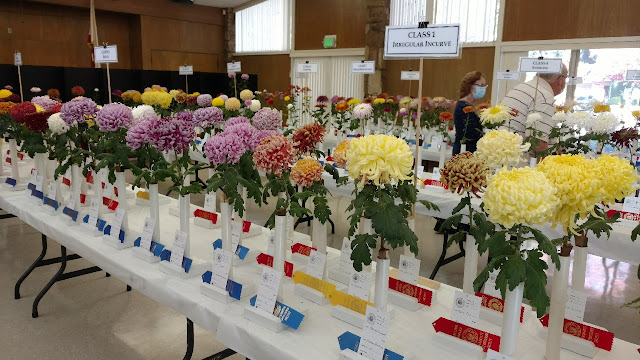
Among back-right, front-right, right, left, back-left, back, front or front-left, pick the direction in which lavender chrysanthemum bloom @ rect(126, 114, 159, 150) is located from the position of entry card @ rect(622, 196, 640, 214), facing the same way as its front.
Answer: front-right

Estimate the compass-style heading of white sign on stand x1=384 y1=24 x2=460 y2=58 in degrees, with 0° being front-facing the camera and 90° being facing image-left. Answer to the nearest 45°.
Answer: approximately 0°

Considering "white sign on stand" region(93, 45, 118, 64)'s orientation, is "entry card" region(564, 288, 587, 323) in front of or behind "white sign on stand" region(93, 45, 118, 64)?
in front

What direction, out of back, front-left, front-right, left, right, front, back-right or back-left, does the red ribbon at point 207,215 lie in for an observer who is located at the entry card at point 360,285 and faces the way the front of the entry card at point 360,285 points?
back-right

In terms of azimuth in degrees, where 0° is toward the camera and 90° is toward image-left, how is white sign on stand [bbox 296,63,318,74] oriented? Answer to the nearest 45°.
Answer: approximately 0°

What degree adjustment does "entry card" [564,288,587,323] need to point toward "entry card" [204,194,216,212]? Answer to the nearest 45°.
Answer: approximately 90° to its right

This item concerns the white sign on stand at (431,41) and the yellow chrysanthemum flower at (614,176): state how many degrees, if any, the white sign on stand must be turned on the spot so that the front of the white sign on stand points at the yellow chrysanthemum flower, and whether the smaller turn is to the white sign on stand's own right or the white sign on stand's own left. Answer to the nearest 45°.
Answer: approximately 45° to the white sign on stand's own left
